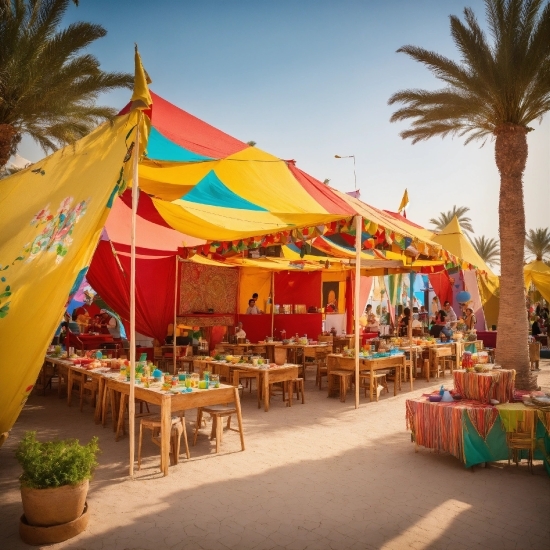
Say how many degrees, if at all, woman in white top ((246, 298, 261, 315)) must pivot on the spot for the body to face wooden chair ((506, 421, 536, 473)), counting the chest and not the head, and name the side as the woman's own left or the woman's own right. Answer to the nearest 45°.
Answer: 0° — they already face it

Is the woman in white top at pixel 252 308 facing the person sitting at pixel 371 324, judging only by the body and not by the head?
no

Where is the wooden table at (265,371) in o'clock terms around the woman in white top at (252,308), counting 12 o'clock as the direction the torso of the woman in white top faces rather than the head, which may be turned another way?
The wooden table is roughly at 12 o'clock from the woman in white top.

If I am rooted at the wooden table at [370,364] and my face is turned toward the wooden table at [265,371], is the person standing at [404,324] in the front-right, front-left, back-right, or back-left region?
back-right

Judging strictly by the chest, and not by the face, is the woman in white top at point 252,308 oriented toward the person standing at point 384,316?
no

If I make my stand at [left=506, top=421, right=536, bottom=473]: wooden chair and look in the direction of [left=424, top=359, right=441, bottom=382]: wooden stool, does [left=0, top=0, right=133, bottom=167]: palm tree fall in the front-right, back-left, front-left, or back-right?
front-left

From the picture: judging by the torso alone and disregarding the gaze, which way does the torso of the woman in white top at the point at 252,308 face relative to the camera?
toward the camera

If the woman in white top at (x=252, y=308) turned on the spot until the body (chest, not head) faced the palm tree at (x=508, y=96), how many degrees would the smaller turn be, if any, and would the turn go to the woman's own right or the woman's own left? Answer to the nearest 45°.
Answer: approximately 45° to the woman's own left

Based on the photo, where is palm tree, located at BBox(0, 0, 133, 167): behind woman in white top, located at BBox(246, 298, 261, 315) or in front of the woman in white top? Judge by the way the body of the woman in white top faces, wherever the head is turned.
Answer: in front

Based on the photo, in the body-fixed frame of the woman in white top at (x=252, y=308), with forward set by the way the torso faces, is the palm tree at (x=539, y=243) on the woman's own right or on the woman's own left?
on the woman's own left

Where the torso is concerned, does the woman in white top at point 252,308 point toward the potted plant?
yes

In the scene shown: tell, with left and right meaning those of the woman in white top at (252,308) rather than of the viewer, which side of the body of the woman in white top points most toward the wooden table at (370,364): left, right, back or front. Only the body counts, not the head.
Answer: front

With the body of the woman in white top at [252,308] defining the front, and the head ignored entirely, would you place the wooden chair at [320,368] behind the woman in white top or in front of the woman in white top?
in front

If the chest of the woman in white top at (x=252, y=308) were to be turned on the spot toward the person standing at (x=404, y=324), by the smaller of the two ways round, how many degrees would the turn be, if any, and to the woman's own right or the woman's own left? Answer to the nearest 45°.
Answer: approximately 90° to the woman's own left
